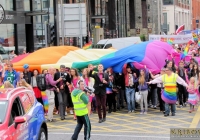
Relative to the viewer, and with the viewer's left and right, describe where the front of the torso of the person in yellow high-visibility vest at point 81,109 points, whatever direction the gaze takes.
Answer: facing away from the viewer and to the right of the viewer

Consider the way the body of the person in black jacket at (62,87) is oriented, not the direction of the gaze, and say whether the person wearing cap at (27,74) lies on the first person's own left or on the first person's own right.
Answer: on the first person's own right

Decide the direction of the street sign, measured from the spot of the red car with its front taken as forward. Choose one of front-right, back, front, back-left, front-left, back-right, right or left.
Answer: back-right
